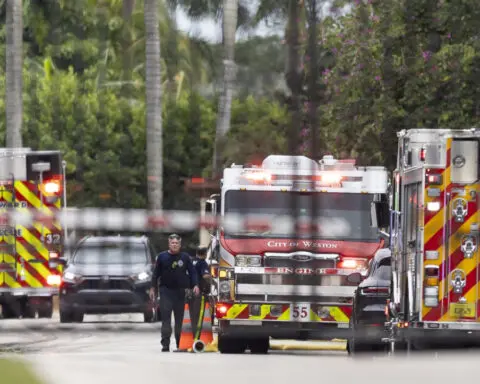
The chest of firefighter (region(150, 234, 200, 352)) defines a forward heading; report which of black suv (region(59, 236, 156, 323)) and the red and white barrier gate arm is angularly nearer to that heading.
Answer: the red and white barrier gate arm

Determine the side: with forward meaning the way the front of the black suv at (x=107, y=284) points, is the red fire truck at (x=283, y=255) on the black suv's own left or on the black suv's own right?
on the black suv's own left

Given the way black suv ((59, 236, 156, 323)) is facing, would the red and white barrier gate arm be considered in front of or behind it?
in front
